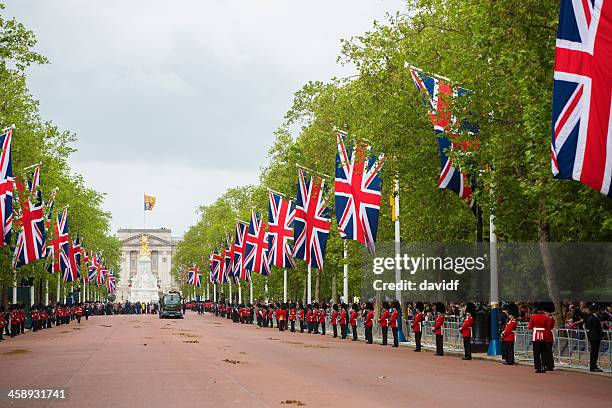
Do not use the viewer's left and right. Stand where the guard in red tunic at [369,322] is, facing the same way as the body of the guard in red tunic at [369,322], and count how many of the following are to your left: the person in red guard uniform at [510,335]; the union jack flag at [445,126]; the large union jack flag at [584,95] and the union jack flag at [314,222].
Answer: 3

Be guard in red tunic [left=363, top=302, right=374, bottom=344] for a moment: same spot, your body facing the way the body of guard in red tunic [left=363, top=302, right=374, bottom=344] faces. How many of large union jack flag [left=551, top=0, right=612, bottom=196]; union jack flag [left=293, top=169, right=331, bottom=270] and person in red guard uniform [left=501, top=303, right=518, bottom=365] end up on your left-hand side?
2

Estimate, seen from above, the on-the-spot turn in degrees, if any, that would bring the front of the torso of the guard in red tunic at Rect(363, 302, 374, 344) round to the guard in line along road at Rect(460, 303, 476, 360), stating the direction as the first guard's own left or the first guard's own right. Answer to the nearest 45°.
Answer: approximately 90° to the first guard's own left

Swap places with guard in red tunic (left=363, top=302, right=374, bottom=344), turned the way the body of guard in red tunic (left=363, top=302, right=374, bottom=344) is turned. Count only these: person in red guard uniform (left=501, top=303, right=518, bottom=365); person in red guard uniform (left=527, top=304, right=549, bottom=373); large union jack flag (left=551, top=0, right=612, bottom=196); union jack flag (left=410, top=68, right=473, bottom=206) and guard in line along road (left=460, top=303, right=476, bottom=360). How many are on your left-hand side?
5

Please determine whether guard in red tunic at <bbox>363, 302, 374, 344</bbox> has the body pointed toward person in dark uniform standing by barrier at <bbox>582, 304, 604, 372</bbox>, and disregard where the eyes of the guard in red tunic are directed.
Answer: no

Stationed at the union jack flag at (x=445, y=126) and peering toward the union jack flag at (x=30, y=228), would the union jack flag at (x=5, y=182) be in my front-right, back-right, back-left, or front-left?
front-left

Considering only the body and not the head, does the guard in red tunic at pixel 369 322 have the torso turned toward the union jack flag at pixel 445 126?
no

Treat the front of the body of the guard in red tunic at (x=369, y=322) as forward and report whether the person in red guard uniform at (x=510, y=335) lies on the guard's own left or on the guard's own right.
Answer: on the guard's own left

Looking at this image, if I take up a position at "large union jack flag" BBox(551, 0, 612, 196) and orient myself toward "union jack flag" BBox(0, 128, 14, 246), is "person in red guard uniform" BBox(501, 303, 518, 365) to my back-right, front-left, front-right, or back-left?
front-right

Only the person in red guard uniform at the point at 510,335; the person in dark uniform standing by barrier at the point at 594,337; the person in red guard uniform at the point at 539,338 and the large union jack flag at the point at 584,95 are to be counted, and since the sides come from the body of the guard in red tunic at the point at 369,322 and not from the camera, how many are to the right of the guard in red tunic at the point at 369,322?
0

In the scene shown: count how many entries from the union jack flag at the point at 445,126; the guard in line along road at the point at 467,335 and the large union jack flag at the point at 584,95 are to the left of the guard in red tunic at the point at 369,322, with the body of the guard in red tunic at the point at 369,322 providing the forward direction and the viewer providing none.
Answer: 3

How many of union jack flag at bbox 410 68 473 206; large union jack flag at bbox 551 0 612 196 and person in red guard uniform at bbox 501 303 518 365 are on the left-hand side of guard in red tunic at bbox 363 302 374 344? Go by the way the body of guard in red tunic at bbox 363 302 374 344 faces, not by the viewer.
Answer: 3

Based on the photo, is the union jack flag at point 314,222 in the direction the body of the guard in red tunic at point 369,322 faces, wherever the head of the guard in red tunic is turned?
no

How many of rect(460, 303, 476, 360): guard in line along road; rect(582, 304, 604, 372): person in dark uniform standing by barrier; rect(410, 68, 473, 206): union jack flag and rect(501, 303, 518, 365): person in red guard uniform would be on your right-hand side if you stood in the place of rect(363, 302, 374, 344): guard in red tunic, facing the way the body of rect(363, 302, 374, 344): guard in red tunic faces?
0

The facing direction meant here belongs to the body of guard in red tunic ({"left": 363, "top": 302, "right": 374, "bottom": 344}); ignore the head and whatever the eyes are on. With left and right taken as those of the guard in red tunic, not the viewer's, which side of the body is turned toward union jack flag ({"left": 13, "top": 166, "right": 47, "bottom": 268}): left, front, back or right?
front

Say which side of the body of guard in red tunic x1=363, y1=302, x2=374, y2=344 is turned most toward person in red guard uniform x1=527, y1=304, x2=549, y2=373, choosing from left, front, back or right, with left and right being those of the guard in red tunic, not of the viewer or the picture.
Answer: left

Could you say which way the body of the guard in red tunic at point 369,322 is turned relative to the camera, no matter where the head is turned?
to the viewer's left
